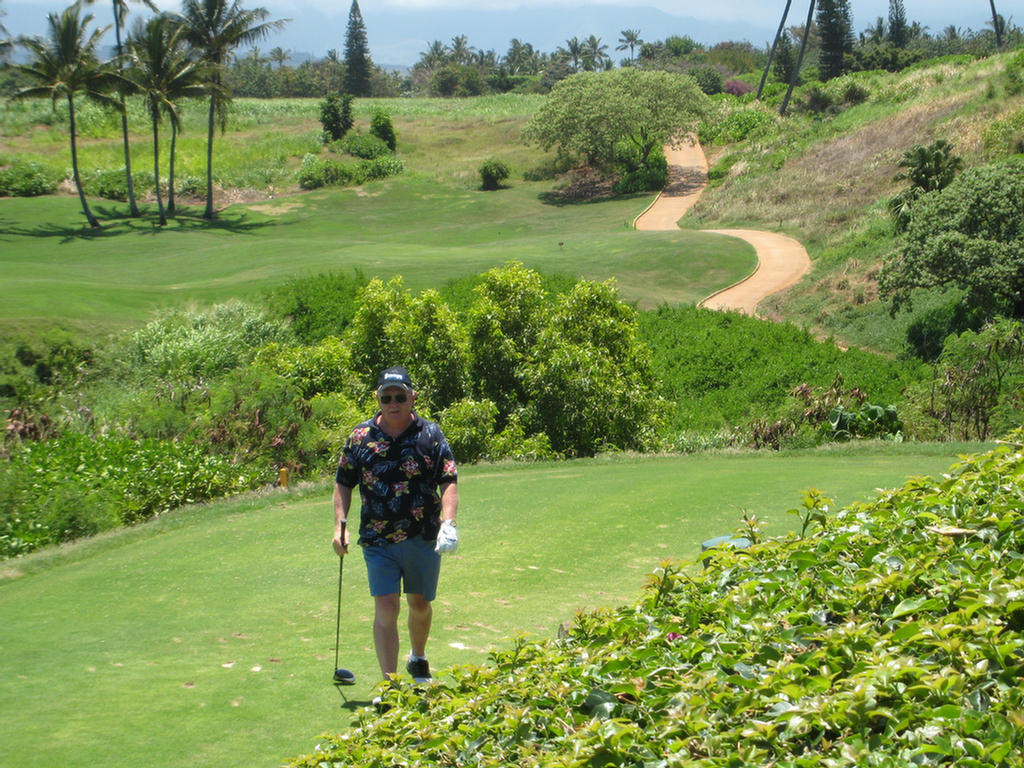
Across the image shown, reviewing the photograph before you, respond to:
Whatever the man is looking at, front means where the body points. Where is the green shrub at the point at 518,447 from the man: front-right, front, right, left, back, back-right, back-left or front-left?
back

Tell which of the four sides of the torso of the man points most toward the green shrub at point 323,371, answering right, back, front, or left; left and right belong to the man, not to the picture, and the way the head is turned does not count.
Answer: back

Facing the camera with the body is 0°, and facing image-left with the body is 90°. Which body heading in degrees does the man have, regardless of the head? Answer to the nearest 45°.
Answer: approximately 0°

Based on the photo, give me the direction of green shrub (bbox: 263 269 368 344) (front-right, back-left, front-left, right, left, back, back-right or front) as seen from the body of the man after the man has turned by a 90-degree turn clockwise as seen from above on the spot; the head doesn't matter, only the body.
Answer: right

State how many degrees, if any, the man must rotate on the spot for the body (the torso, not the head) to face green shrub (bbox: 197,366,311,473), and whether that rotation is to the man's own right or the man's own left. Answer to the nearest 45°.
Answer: approximately 180°
